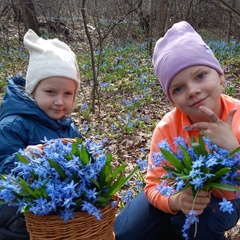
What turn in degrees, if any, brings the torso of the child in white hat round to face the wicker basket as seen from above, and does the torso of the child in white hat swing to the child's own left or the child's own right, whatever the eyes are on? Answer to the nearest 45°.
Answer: approximately 45° to the child's own right

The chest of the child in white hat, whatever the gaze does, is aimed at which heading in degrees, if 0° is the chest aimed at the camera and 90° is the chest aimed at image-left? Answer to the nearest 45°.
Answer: approximately 315°

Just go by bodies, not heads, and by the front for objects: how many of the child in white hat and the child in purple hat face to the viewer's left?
0

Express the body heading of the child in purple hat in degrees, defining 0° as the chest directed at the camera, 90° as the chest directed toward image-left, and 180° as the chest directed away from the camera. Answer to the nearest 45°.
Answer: approximately 0°

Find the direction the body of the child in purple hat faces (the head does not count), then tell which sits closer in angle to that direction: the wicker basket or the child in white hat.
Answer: the wicker basket

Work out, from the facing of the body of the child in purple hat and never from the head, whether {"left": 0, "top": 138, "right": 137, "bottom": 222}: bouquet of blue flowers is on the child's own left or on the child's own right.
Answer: on the child's own right
